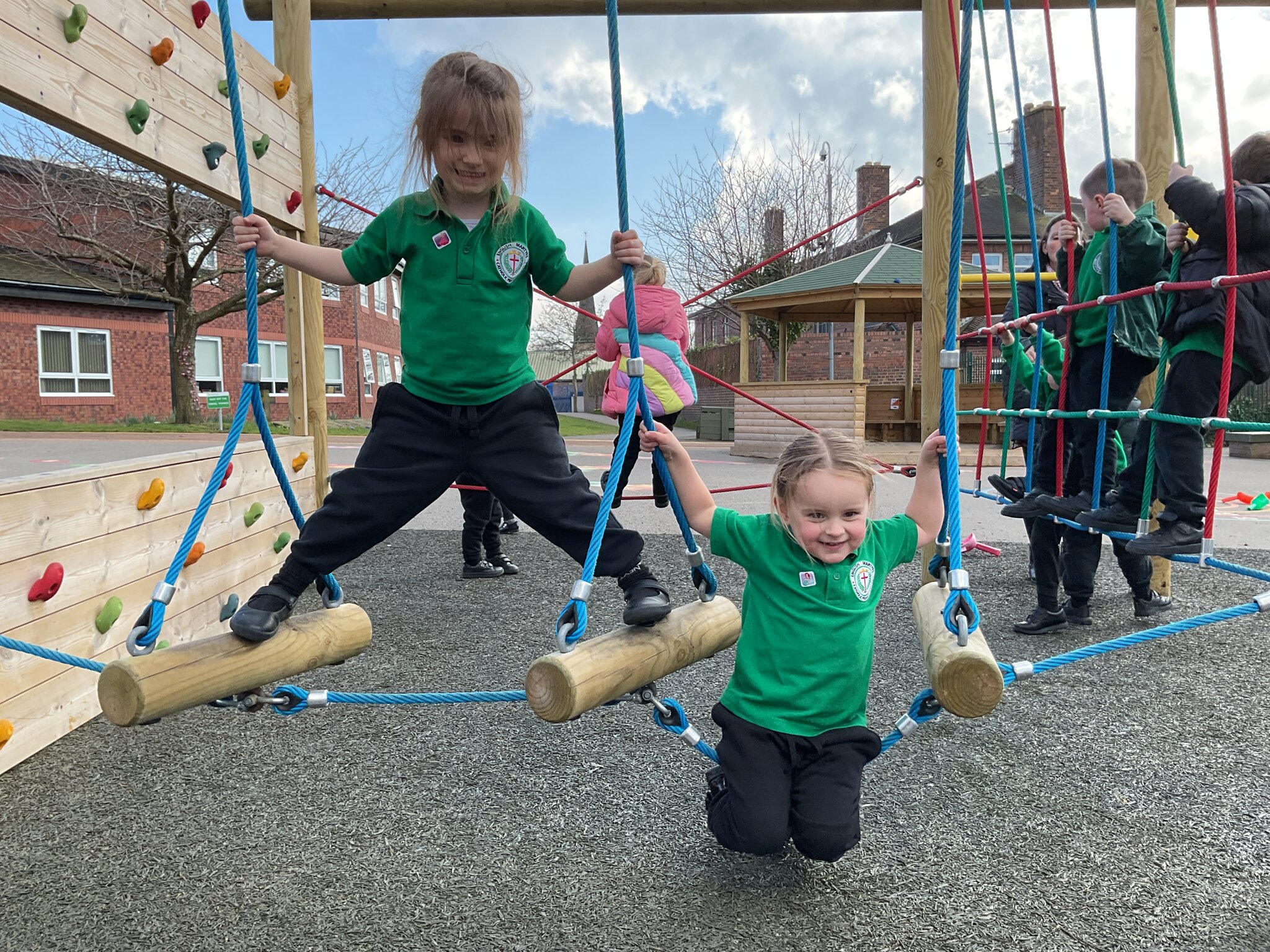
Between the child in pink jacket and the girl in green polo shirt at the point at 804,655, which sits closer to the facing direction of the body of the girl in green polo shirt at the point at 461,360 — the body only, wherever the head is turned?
the girl in green polo shirt

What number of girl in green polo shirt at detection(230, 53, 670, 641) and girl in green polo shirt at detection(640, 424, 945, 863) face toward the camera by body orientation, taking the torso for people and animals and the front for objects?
2

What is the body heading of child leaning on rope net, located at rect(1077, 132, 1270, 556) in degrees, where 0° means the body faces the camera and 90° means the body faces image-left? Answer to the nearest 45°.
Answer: approximately 90°

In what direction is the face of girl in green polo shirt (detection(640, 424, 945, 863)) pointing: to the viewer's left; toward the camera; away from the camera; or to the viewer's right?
toward the camera

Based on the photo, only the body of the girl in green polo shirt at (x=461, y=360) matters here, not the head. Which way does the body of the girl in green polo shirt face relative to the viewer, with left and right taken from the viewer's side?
facing the viewer

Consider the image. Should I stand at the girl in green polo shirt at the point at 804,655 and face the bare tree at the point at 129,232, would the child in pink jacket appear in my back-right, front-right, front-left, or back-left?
front-right

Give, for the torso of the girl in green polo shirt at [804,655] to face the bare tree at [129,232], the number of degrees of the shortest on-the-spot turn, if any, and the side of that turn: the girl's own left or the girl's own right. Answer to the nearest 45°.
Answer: approximately 135° to the girl's own right

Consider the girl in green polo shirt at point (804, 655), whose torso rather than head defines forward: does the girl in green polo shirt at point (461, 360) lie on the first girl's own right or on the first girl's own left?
on the first girl's own right

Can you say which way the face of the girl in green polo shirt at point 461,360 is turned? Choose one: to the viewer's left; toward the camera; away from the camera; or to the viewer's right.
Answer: toward the camera

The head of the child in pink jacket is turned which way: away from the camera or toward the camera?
away from the camera

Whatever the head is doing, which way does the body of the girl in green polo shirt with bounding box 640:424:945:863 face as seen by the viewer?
toward the camera

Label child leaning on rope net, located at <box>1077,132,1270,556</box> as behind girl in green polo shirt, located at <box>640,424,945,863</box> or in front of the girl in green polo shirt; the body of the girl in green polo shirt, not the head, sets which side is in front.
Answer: behind

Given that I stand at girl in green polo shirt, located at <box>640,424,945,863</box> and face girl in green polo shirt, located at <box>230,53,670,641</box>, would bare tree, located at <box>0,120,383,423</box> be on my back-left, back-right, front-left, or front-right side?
front-right

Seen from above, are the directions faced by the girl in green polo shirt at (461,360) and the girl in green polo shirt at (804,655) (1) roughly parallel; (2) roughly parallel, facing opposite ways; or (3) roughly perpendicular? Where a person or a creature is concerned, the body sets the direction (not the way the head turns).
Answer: roughly parallel

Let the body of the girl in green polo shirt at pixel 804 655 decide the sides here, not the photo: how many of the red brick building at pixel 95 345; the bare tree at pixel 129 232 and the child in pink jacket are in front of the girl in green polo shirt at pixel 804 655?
0
